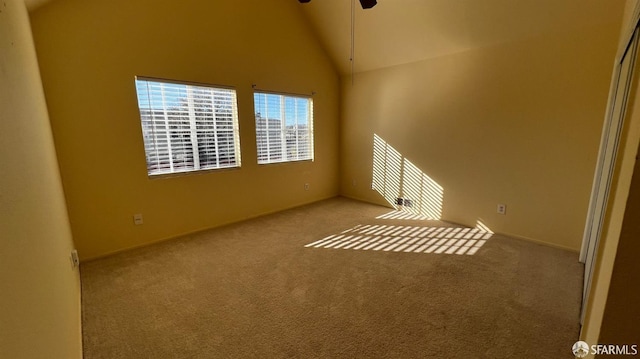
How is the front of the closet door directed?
to the viewer's left
